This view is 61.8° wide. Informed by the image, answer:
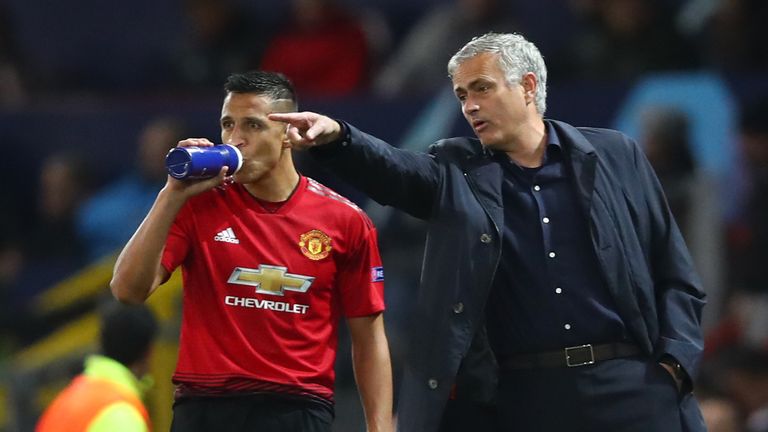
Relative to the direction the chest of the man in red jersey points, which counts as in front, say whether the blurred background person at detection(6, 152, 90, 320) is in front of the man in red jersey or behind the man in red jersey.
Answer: behind

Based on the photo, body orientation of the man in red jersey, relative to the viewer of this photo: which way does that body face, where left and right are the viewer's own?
facing the viewer

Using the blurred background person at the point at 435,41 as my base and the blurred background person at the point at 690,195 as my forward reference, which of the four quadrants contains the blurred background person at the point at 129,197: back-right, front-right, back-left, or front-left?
back-right

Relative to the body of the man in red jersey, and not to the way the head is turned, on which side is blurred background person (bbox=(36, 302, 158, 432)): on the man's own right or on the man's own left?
on the man's own right

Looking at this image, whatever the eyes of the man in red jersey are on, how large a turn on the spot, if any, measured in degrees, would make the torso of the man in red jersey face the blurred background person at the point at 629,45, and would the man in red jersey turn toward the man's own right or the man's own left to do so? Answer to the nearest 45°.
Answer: approximately 135° to the man's own left

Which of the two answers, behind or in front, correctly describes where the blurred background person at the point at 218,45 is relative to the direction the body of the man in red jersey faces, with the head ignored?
behind

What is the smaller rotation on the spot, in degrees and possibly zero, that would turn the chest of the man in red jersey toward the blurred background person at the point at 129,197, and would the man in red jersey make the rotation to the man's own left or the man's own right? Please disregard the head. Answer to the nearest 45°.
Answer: approximately 180°
